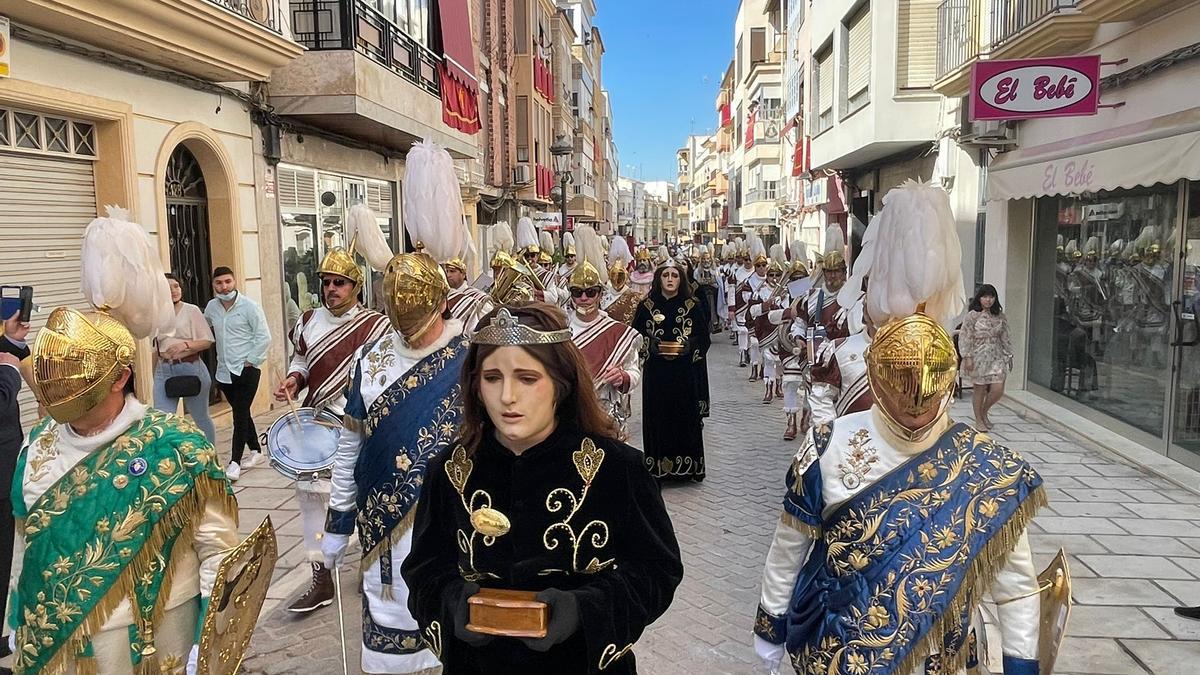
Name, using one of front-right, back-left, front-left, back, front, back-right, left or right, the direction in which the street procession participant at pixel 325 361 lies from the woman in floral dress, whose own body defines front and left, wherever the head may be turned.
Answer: front-right

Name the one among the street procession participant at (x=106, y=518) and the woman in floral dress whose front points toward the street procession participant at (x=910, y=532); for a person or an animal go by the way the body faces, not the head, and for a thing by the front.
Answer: the woman in floral dress

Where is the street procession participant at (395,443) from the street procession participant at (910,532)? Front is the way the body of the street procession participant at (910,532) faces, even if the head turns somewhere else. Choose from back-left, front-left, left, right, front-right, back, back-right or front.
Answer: right

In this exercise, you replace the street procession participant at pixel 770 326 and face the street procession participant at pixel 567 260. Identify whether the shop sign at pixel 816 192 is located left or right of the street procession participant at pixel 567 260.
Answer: right

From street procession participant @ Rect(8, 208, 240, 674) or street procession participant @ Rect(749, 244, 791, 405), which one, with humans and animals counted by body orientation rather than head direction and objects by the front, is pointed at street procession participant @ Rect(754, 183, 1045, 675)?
street procession participant @ Rect(749, 244, 791, 405)

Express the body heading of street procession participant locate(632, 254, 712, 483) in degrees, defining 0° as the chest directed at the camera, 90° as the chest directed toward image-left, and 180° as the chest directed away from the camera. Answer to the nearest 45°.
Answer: approximately 0°

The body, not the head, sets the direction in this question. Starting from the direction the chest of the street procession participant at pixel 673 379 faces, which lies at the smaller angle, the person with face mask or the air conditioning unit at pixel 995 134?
the person with face mask

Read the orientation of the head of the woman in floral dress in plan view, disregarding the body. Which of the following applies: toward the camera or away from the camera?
toward the camera

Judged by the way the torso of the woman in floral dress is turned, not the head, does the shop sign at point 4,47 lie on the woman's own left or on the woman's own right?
on the woman's own right

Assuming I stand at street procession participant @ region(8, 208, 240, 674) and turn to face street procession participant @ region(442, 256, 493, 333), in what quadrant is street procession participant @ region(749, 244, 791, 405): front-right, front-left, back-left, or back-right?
front-right

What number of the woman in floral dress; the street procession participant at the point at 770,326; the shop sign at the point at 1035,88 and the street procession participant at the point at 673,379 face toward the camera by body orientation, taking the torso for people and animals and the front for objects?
4

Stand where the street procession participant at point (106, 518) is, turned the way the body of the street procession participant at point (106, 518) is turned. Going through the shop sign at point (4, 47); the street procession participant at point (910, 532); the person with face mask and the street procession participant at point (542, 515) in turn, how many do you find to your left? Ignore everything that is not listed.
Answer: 2

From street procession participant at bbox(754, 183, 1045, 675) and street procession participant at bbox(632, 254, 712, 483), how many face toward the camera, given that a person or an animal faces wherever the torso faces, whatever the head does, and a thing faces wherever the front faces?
2

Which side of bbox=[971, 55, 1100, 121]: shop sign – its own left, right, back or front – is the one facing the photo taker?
front

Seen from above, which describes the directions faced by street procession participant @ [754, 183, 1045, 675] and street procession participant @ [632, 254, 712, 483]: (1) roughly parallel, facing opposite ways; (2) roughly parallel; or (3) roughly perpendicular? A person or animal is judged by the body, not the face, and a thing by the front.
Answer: roughly parallel

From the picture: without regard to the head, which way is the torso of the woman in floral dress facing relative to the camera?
toward the camera

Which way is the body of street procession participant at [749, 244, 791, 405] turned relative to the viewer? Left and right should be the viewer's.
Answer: facing the viewer
